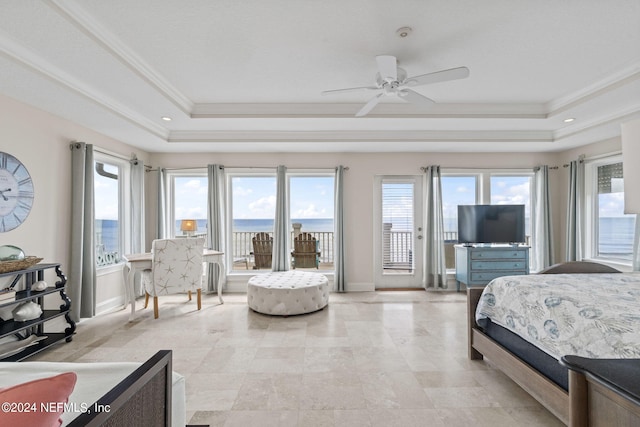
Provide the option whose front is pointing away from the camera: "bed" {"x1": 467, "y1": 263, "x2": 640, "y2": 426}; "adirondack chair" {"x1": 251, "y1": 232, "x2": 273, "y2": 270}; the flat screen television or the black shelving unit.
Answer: the adirondack chair

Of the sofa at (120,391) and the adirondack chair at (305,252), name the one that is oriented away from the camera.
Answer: the adirondack chair

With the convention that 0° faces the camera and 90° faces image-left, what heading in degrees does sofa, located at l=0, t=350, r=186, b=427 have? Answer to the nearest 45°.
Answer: approximately 315°

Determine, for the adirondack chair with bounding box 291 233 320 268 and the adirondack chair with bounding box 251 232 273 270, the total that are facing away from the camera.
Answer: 2

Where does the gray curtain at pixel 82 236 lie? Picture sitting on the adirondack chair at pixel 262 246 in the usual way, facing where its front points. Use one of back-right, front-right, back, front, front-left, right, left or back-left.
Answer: back-left

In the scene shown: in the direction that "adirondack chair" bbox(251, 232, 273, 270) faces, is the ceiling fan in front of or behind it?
behind

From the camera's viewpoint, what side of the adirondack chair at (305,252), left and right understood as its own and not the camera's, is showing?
back

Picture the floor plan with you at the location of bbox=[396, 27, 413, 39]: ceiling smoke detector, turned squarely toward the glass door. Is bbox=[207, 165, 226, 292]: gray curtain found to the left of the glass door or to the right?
left

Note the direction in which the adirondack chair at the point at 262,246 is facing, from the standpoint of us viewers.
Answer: facing away from the viewer

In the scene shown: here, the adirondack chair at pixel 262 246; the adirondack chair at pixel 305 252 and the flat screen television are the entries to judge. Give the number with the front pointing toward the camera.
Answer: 1

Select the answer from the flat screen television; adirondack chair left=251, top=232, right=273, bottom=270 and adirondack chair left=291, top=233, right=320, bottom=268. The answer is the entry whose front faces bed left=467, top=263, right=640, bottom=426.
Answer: the flat screen television

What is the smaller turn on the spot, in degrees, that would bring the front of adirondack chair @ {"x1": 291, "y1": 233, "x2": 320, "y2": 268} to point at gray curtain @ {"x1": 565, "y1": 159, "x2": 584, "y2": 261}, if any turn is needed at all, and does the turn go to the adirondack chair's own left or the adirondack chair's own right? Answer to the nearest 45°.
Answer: approximately 90° to the adirondack chair's own right

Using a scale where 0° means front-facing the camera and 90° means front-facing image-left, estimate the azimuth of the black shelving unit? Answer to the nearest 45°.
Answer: approximately 315°
